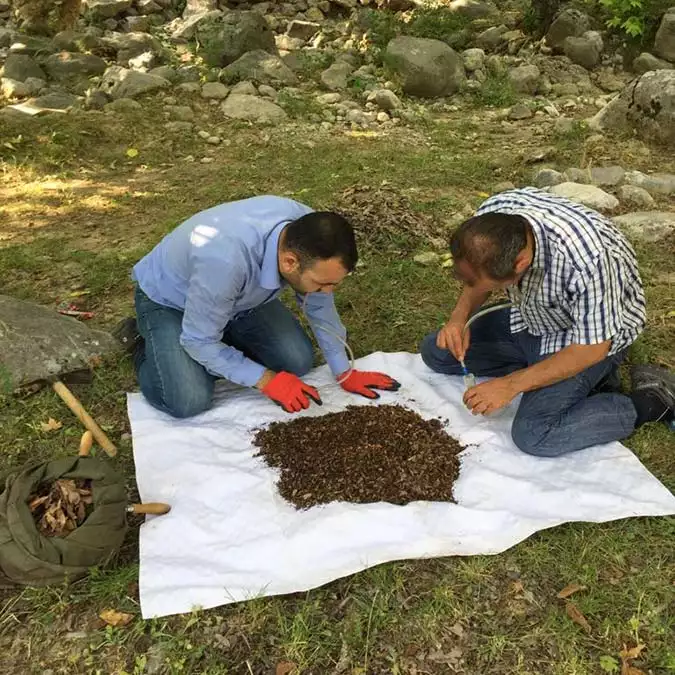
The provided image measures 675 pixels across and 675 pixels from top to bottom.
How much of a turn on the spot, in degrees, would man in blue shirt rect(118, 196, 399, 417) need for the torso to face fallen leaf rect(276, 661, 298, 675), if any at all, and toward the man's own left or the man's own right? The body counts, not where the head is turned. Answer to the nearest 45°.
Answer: approximately 45° to the man's own right

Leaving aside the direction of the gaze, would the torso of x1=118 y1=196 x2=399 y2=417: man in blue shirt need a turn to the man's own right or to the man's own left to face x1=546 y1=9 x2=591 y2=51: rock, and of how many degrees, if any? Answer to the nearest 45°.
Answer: approximately 90° to the man's own left

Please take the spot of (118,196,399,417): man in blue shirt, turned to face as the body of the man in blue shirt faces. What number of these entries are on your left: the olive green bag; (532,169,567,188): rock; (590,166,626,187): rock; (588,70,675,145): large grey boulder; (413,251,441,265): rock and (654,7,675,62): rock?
5

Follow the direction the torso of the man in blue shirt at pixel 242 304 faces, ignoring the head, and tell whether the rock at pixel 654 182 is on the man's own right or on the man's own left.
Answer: on the man's own left

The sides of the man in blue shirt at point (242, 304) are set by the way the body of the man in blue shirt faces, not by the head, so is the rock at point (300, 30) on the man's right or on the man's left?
on the man's left

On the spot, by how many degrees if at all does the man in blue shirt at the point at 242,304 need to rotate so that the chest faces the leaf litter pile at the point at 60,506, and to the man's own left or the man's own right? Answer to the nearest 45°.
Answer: approximately 90° to the man's own right

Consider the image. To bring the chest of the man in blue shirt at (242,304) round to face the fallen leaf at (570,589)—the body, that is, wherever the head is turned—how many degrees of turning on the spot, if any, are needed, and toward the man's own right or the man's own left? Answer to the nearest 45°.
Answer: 0° — they already face it

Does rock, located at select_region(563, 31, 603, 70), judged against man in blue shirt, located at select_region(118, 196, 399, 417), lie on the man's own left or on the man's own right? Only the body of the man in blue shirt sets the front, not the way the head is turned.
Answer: on the man's own left

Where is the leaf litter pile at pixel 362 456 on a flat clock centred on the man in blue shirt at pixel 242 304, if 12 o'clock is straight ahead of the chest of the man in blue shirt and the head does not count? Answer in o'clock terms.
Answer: The leaf litter pile is roughly at 12 o'clock from the man in blue shirt.

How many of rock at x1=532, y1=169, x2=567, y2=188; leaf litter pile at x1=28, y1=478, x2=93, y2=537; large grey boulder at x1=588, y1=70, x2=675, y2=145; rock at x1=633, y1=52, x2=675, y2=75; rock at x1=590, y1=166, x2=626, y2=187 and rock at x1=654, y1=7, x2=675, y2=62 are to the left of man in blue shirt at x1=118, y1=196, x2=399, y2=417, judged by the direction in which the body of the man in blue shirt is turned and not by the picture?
5

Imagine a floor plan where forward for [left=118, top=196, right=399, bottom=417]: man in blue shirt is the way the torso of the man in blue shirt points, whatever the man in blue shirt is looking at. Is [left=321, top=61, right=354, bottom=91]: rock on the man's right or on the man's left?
on the man's left

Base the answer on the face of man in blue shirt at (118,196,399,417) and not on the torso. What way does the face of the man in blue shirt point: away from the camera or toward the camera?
toward the camera

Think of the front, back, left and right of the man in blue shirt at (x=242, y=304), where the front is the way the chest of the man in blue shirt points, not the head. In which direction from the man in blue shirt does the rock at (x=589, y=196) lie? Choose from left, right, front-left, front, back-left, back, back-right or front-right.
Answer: left

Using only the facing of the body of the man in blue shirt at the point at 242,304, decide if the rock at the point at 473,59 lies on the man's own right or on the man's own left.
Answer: on the man's own left

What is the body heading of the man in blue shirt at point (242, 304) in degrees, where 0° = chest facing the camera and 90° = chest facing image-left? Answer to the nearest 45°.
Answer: approximately 315°
